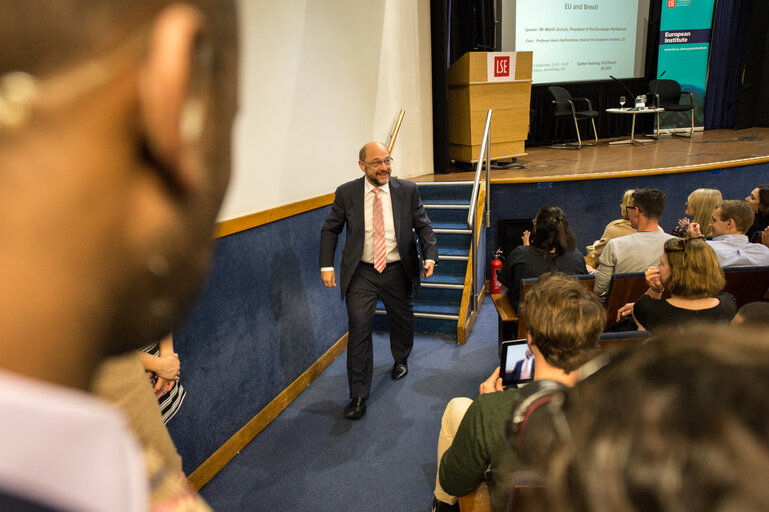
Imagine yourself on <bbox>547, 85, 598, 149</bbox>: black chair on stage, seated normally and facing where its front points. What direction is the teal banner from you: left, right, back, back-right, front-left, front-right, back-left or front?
left

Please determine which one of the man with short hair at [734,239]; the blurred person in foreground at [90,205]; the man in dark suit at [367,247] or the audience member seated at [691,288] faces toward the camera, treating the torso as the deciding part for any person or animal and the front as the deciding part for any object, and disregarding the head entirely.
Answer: the man in dark suit

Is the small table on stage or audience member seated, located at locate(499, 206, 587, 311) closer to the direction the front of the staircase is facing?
the audience member seated

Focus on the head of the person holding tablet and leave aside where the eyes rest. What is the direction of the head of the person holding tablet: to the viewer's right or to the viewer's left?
to the viewer's left

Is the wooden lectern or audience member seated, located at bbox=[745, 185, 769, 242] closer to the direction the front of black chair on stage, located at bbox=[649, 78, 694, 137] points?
the audience member seated

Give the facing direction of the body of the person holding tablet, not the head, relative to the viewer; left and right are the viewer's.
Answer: facing away from the viewer and to the left of the viewer

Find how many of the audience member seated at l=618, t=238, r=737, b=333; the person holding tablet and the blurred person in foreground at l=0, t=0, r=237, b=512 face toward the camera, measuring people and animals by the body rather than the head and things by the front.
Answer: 0

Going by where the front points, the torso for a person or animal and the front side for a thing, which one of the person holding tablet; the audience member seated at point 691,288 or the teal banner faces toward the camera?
the teal banner

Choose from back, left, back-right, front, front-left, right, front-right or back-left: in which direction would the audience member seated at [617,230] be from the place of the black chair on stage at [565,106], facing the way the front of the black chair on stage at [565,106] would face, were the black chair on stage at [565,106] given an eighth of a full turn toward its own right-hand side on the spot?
front

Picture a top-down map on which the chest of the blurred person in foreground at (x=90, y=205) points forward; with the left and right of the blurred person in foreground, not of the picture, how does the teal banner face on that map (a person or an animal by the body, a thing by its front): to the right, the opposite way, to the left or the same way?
the opposite way

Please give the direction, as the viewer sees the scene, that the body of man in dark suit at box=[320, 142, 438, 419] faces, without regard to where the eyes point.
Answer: toward the camera

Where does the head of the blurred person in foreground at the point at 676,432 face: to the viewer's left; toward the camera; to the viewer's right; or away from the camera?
away from the camera

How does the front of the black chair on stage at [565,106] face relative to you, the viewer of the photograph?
facing the viewer and to the right of the viewer

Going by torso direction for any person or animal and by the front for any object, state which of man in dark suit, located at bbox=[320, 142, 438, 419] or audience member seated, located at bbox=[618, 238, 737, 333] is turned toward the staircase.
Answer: the audience member seated

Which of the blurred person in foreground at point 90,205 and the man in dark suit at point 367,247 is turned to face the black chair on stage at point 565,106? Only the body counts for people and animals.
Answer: the blurred person in foreground

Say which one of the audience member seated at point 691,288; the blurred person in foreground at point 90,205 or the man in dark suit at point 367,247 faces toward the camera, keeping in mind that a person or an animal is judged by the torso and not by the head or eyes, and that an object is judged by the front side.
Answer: the man in dark suit

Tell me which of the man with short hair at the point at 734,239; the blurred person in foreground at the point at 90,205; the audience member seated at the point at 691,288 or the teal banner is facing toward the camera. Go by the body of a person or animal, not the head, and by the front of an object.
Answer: the teal banner

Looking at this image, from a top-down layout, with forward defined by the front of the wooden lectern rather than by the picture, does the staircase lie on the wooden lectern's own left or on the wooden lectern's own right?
on the wooden lectern's own right
